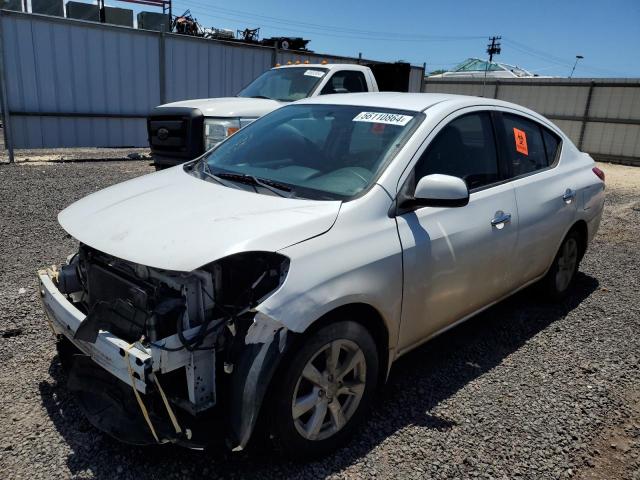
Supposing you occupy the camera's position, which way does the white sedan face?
facing the viewer and to the left of the viewer

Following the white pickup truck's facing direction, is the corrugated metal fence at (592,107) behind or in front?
behind

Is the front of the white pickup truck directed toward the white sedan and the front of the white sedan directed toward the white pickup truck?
no

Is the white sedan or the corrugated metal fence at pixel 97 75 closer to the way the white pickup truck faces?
the white sedan

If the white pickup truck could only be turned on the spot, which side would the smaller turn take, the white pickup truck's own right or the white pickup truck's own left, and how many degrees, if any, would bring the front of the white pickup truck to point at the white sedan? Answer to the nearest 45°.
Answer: approximately 45° to the white pickup truck's own left

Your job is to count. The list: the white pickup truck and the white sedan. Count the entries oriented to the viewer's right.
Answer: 0

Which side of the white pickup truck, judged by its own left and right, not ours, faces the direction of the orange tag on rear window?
left

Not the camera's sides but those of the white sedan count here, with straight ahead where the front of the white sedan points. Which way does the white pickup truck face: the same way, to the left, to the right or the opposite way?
the same way

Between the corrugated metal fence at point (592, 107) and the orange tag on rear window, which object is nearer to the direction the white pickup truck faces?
the orange tag on rear window

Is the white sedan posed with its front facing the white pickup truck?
no

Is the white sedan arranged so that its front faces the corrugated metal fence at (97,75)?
no

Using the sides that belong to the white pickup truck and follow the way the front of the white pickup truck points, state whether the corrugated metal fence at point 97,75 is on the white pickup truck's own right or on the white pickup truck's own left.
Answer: on the white pickup truck's own right
